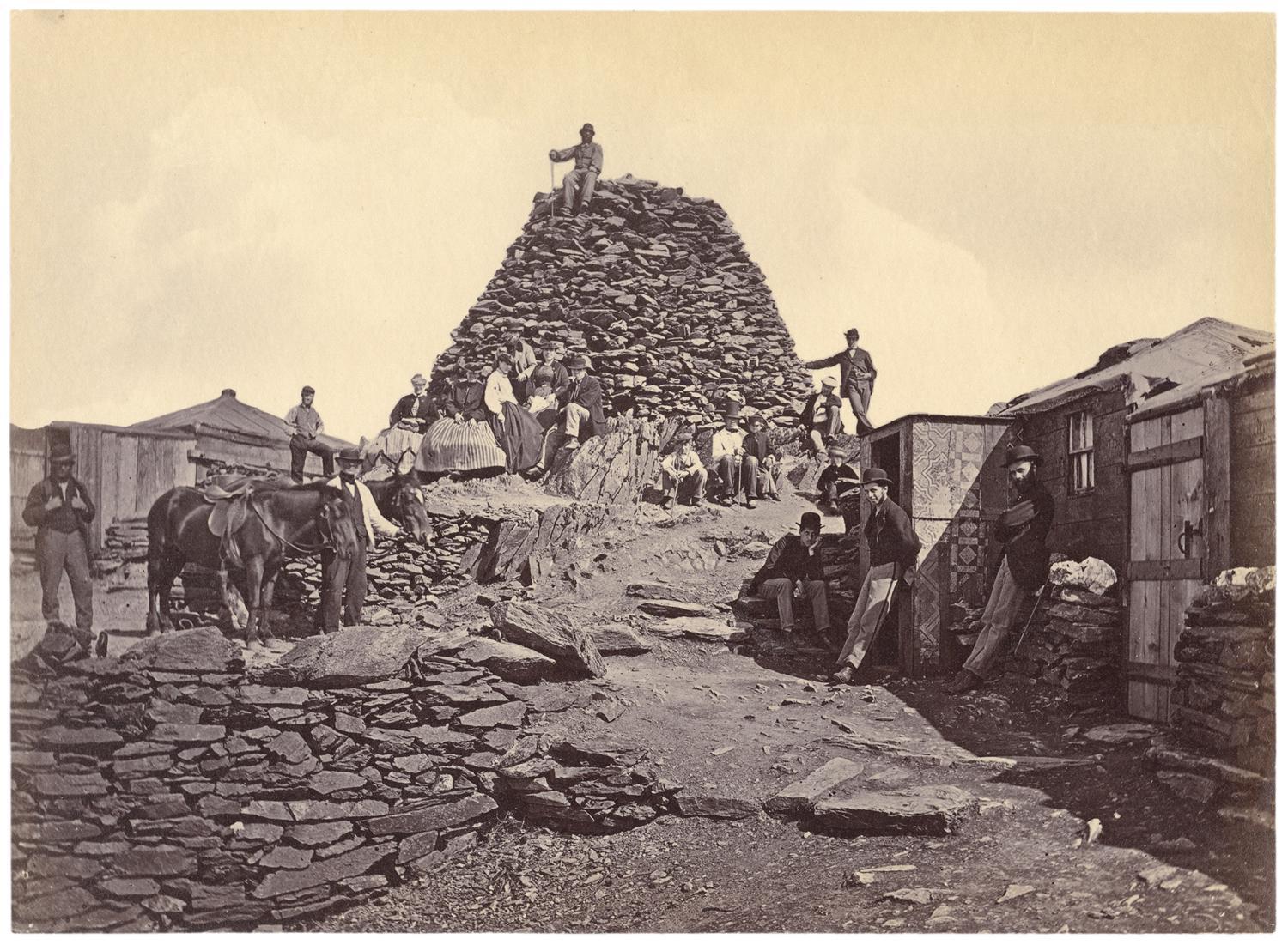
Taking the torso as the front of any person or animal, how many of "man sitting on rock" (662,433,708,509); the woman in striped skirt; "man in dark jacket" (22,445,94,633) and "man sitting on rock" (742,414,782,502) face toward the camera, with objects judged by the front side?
4

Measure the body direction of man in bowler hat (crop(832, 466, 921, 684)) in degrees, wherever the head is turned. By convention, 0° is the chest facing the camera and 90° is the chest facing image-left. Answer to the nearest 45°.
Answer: approximately 45°

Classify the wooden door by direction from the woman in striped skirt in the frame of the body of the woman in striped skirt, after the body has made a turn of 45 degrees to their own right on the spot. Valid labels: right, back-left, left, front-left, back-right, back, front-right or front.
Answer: left

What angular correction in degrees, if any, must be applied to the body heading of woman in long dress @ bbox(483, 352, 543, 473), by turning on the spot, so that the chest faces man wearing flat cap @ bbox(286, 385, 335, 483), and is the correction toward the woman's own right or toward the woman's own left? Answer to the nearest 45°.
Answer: approximately 90° to the woman's own right

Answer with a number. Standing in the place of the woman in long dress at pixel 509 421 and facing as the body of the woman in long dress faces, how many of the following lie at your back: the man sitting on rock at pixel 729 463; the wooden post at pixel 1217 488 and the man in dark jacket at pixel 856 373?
0

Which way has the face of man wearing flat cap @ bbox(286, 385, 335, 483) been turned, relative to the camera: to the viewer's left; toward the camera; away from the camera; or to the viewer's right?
toward the camera

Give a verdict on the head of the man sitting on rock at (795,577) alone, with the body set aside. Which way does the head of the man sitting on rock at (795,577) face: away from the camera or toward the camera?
toward the camera

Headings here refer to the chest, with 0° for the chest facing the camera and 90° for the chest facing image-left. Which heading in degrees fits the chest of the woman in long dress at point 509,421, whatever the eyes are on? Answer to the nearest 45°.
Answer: approximately 315°

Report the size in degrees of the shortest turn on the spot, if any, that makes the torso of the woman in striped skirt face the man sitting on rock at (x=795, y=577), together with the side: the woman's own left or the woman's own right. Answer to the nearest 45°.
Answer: approximately 45° to the woman's own left

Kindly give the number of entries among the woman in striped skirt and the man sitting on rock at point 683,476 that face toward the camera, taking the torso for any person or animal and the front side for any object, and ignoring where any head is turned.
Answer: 2

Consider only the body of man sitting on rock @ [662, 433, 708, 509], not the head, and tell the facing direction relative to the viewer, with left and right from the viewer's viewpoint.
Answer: facing the viewer

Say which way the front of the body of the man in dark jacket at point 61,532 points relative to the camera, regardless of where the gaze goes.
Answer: toward the camera

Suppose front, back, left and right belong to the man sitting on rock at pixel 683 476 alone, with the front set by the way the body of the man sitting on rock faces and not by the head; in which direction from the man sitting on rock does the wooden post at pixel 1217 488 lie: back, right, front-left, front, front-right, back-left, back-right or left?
front-left

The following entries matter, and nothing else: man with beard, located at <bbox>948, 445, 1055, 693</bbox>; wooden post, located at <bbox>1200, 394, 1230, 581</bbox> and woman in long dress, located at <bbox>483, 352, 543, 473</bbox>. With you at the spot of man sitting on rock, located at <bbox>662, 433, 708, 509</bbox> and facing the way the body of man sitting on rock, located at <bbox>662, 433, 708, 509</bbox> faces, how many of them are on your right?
1

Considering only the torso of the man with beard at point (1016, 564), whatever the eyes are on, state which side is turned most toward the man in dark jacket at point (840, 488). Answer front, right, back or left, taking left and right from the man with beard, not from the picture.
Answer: right

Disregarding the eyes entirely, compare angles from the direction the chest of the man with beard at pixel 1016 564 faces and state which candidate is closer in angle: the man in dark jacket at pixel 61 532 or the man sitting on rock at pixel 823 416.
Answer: the man in dark jacket

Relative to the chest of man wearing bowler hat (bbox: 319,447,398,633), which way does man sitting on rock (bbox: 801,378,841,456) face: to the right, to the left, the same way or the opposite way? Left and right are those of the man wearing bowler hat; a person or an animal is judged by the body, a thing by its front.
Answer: the same way

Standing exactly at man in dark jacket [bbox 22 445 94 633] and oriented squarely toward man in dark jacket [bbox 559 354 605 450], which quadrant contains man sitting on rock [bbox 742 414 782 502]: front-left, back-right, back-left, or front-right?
front-right
